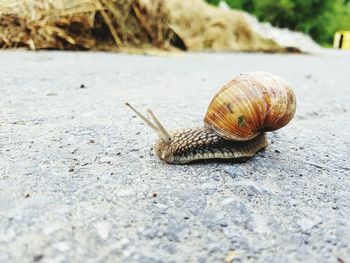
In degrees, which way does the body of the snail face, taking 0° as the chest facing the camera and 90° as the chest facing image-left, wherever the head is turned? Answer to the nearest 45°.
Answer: approximately 90°
